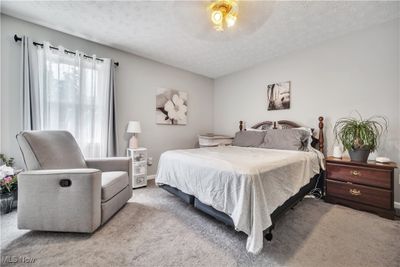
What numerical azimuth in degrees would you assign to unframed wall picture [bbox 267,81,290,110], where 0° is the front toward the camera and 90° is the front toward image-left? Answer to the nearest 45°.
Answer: approximately 45°

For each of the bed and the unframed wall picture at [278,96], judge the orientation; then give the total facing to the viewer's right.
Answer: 0

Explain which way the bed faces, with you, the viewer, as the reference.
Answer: facing the viewer and to the left of the viewer

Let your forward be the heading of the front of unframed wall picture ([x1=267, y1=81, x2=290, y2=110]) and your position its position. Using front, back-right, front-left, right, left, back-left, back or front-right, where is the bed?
front-left

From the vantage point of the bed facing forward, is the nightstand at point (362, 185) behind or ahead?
behind

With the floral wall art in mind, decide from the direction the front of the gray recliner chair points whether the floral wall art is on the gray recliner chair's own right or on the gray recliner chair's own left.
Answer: on the gray recliner chair's own left

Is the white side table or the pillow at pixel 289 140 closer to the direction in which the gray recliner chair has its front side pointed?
the pillow

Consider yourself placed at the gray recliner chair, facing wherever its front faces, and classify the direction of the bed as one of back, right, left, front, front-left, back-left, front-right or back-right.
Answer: front

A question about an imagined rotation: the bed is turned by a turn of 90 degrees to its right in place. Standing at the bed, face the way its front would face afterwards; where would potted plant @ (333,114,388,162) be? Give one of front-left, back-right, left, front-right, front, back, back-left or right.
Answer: right

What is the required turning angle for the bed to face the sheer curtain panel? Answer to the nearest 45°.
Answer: approximately 45° to its right
